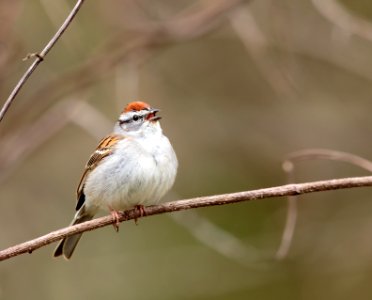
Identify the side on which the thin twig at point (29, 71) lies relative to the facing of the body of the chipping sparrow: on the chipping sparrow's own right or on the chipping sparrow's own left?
on the chipping sparrow's own right

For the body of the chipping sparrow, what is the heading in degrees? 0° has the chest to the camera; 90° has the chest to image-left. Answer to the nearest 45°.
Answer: approximately 315°
